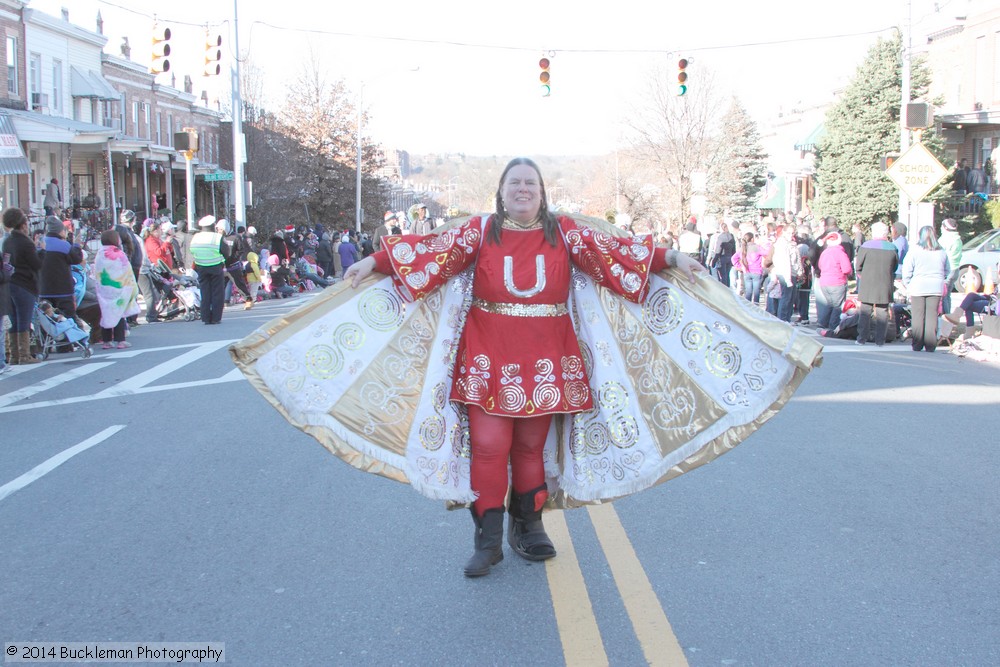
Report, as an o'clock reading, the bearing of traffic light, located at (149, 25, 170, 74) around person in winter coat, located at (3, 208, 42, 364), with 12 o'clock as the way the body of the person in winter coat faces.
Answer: The traffic light is roughly at 11 o'clock from the person in winter coat.

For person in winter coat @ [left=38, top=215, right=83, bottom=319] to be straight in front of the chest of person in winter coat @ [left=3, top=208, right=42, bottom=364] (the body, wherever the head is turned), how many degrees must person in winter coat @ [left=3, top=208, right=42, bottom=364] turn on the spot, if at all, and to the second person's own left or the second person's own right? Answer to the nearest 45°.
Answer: approximately 45° to the second person's own left

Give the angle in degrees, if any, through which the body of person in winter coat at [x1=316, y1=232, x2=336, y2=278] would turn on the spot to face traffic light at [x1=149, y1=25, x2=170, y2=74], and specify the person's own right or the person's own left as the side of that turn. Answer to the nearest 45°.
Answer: approximately 90° to the person's own right

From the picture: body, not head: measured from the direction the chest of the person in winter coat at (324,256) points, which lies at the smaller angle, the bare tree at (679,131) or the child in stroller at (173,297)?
the bare tree

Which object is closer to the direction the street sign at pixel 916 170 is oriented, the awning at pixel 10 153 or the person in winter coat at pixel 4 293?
the person in winter coat

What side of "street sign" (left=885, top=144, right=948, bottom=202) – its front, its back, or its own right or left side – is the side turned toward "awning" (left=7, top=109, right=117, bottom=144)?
right
